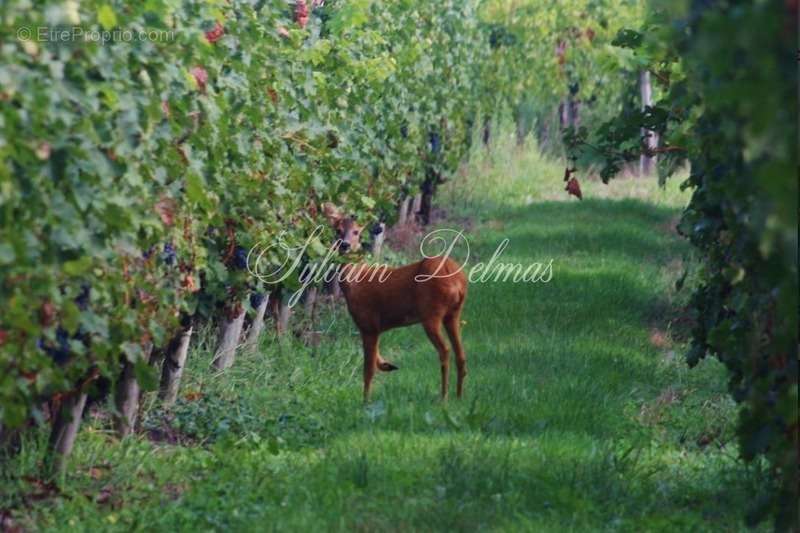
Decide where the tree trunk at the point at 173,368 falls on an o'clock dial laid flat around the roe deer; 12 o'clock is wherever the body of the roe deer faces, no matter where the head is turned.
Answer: The tree trunk is roughly at 12 o'clock from the roe deer.

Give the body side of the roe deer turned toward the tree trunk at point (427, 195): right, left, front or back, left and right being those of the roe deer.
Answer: right

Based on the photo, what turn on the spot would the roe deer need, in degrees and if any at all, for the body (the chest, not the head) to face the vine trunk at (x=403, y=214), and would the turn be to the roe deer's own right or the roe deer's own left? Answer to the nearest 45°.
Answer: approximately 90° to the roe deer's own right

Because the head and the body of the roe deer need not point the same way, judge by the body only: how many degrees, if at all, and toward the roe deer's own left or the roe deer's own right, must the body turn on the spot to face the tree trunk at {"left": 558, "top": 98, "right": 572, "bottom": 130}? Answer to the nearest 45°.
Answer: approximately 90° to the roe deer's own right

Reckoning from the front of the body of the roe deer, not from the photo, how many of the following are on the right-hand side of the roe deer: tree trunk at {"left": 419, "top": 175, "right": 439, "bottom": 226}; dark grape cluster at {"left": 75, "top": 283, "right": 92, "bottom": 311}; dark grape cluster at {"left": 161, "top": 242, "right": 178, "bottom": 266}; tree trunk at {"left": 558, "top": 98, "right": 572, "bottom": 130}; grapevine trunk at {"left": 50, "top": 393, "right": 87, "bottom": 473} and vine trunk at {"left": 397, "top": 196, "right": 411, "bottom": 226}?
3

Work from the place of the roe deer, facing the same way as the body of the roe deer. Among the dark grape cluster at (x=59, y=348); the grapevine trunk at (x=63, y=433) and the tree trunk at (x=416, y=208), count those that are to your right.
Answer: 1

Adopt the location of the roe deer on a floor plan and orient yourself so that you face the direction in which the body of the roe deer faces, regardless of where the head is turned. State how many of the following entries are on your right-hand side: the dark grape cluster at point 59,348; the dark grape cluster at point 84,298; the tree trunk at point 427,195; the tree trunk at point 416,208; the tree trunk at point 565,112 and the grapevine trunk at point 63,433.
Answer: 3

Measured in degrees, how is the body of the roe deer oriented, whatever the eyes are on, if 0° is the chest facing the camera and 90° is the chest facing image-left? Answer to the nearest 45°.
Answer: approximately 90°

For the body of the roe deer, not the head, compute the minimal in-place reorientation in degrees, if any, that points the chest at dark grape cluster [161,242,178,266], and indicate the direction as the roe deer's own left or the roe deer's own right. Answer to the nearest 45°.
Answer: approximately 45° to the roe deer's own left

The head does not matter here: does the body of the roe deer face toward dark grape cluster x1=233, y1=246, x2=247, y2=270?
yes

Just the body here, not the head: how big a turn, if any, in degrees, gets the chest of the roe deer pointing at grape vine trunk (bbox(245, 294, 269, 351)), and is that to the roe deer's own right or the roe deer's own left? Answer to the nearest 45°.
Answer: approximately 45° to the roe deer's own right
